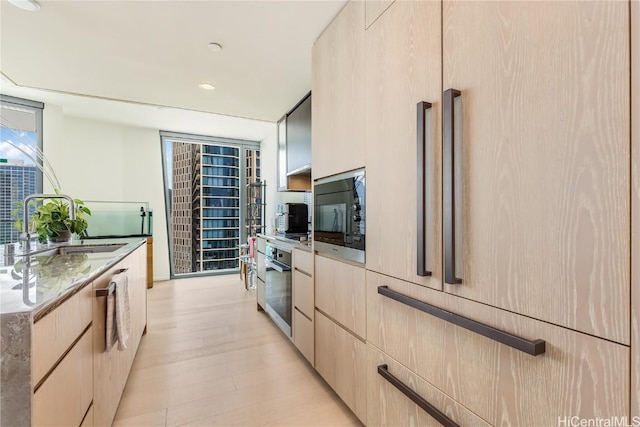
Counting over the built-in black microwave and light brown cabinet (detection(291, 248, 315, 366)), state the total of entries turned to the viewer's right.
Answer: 0

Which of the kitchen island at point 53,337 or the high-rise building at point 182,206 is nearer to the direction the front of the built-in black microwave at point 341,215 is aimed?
the kitchen island

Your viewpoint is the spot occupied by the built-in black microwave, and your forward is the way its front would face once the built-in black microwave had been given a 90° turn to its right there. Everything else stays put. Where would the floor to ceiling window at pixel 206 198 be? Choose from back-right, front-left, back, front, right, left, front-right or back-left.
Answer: front

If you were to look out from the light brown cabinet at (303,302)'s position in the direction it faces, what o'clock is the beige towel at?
The beige towel is roughly at 11 o'clock from the light brown cabinet.

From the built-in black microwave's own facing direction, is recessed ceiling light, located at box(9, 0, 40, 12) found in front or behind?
in front

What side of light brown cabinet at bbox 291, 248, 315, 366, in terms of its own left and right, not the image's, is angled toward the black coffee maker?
right

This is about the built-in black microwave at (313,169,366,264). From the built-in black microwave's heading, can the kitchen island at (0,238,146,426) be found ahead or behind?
ahead

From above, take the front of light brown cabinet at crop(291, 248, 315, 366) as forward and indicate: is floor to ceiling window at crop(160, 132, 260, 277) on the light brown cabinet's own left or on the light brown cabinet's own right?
on the light brown cabinet's own right

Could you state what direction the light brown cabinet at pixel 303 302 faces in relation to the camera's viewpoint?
facing to the left of the viewer

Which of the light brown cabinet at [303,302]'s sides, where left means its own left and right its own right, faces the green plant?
front

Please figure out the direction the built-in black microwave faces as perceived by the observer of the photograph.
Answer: facing the viewer and to the left of the viewer
